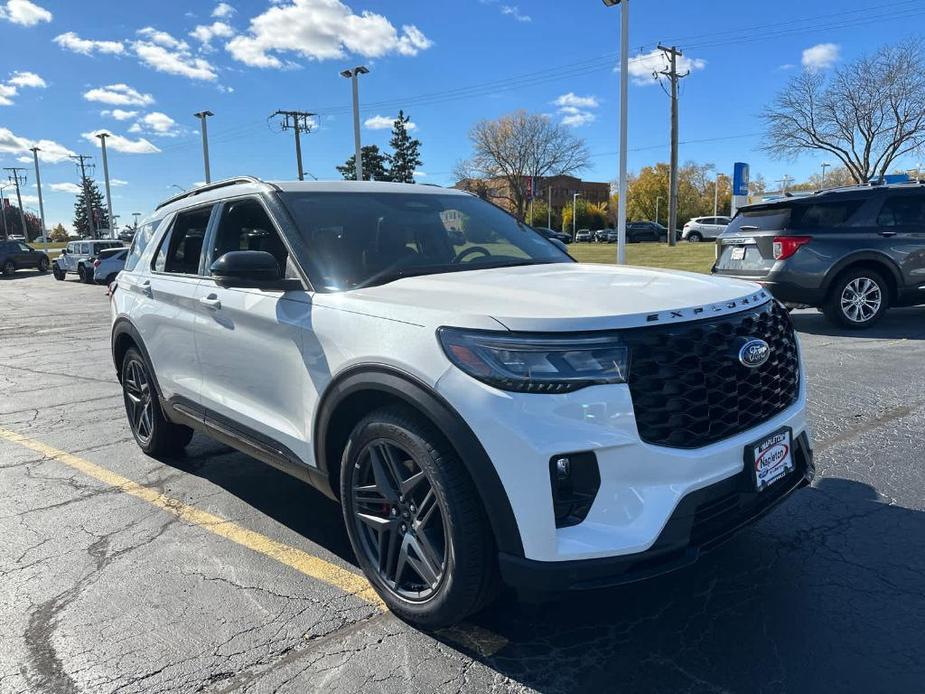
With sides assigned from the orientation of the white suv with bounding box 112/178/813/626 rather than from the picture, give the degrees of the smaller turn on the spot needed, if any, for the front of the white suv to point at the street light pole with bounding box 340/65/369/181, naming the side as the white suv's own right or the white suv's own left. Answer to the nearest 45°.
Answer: approximately 135° to the white suv's own left

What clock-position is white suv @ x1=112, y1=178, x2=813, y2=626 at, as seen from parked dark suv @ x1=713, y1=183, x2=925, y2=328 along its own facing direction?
The white suv is roughly at 5 o'clock from the parked dark suv.

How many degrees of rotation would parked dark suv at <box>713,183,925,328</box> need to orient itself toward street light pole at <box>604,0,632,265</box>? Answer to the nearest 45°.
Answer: approximately 90° to its left

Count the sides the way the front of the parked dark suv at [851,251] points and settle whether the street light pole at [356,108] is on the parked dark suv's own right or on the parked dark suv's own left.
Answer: on the parked dark suv's own left

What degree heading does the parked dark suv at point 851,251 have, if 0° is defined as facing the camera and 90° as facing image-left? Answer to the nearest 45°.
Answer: approximately 225°

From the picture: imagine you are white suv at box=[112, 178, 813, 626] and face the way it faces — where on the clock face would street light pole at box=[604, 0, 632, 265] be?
The street light pole is roughly at 8 o'clock from the white suv.

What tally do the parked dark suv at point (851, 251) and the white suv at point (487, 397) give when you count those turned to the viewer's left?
0

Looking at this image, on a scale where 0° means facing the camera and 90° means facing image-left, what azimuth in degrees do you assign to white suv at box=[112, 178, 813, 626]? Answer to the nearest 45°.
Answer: approximately 315°

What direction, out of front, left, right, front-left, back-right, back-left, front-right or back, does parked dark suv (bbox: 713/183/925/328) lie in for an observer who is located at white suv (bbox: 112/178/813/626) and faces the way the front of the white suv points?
left
